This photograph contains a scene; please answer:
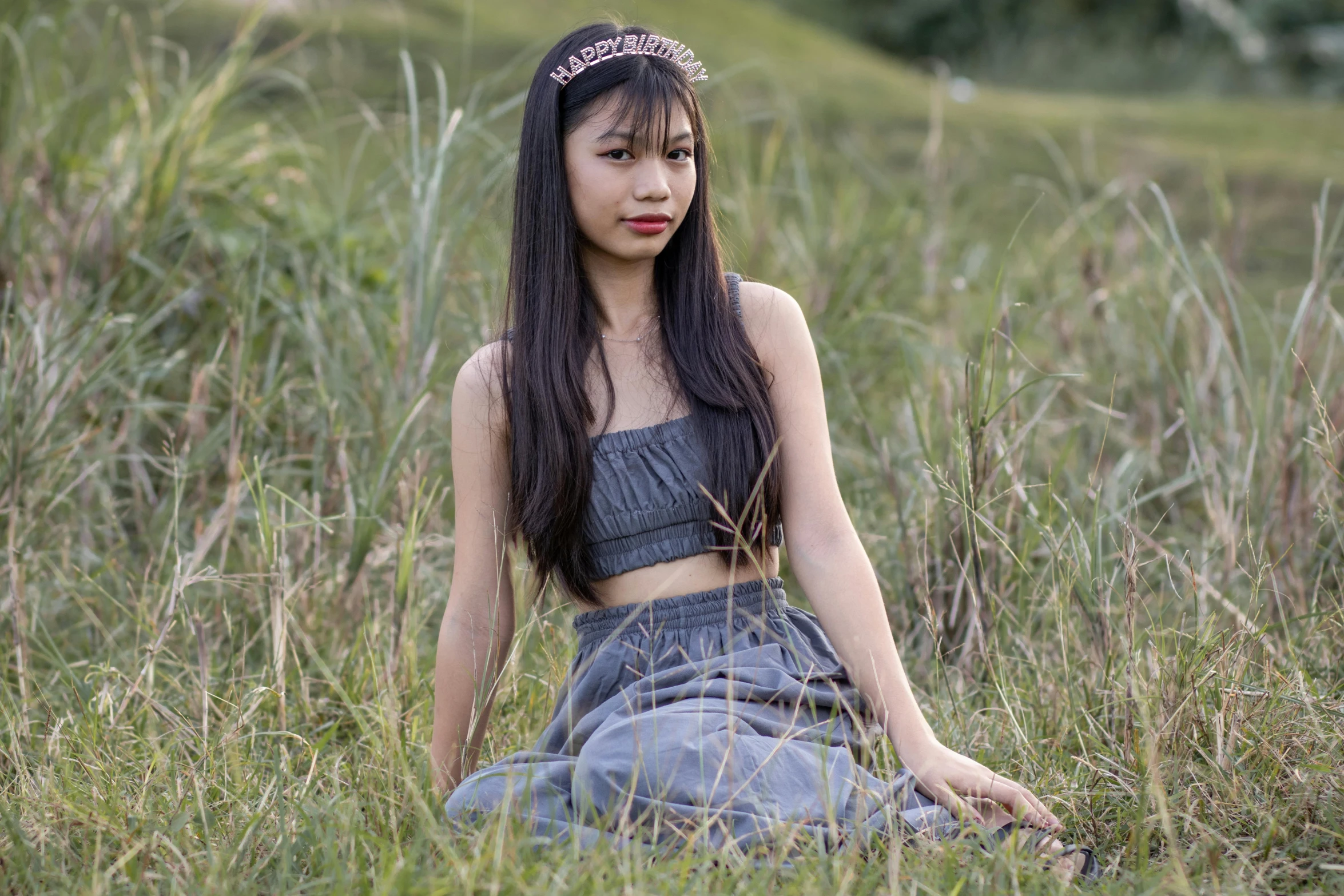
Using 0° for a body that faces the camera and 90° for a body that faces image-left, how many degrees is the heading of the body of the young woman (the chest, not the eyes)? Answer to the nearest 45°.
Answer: approximately 0°
